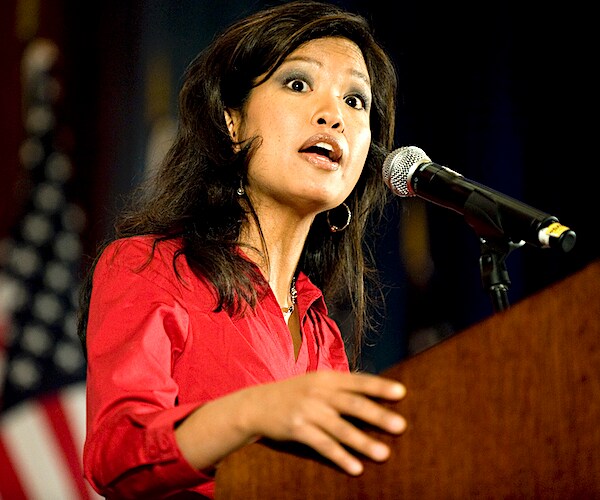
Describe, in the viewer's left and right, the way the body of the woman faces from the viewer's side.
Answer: facing the viewer and to the right of the viewer

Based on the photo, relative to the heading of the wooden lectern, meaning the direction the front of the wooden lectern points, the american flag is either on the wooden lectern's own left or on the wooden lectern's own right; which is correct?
on the wooden lectern's own left

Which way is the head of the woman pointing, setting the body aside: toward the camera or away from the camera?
toward the camera

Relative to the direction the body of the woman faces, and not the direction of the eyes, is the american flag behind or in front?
behind

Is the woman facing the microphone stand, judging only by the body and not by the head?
yes

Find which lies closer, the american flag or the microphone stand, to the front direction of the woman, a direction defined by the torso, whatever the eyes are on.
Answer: the microphone stand
